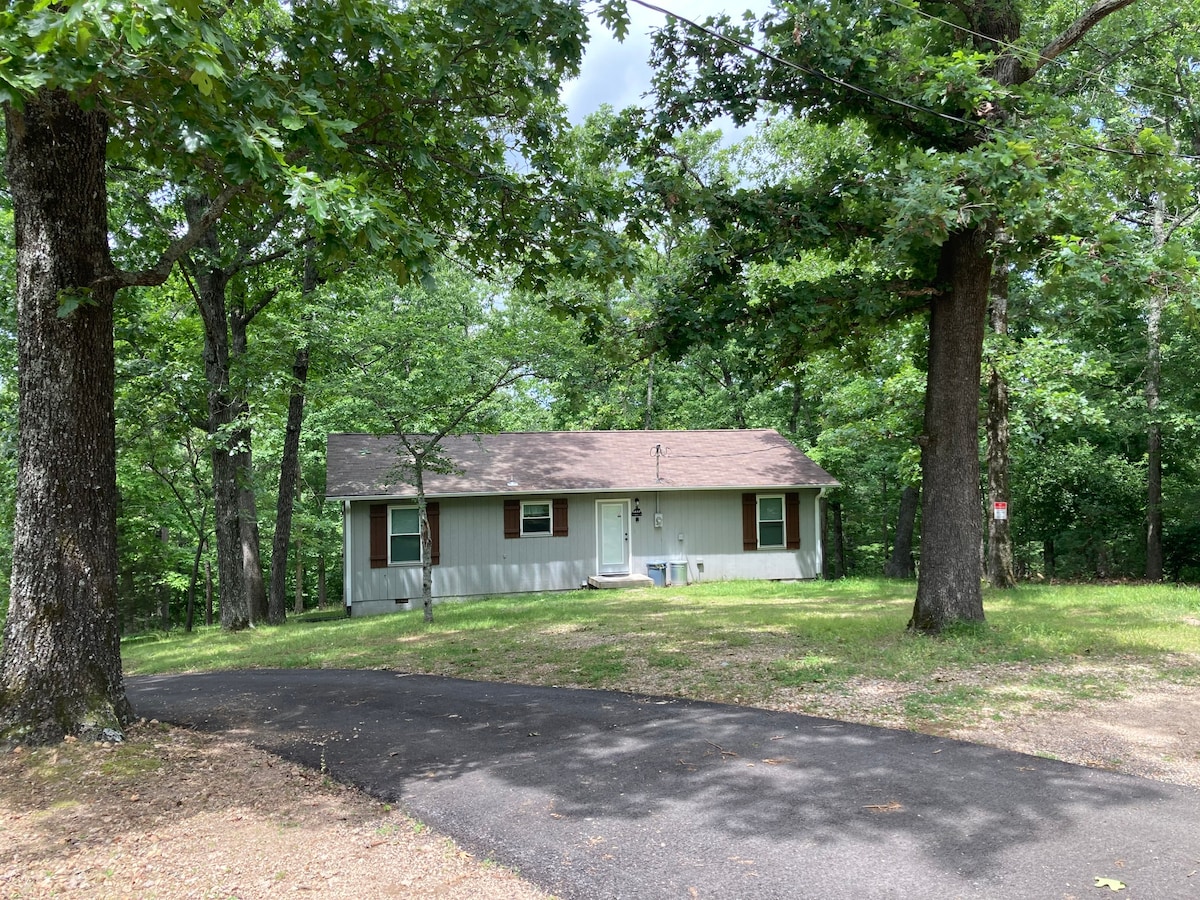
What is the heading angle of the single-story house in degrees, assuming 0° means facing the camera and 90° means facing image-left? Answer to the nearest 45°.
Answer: approximately 0°

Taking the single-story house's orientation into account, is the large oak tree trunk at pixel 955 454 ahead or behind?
ahead
